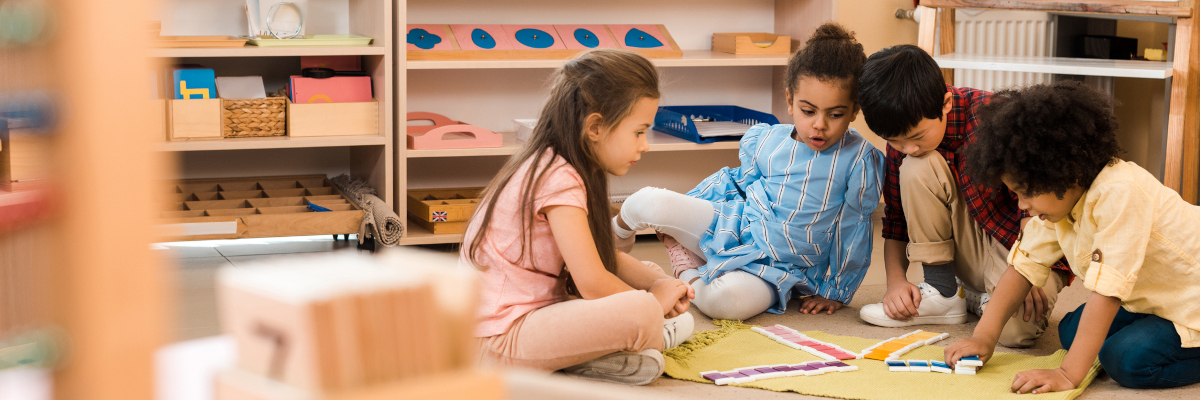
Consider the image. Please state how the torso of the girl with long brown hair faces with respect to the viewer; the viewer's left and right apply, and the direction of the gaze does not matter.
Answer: facing to the right of the viewer

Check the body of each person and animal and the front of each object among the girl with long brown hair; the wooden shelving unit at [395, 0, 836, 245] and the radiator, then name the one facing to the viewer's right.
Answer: the girl with long brown hair

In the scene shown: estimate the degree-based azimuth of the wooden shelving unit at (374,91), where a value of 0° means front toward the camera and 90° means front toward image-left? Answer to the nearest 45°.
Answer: approximately 0°

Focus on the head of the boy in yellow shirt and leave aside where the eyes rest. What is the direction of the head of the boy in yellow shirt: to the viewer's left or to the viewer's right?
to the viewer's left

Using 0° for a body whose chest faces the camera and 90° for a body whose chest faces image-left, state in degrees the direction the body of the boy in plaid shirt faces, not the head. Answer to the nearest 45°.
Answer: approximately 45°

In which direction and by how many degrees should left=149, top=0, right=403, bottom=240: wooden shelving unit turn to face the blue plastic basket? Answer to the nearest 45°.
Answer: approximately 90° to its left

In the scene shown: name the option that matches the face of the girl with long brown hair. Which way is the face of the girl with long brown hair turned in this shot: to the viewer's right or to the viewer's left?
to the viewer's right

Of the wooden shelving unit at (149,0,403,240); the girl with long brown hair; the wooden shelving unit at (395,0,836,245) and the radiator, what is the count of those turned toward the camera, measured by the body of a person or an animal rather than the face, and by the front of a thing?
3

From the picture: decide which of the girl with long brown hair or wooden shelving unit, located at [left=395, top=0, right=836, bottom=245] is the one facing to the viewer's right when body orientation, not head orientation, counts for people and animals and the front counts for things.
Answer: the girl with long brown hair

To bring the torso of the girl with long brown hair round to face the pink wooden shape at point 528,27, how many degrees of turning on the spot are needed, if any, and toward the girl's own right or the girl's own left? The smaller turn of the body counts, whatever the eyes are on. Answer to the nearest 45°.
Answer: approximately 90° to the girl's own left

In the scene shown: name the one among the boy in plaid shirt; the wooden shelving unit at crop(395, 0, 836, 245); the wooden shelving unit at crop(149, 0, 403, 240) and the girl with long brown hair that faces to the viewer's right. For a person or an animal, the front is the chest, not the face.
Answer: the girl with long brown hair

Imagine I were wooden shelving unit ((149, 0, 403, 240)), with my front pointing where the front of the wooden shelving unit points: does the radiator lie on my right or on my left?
on my left
